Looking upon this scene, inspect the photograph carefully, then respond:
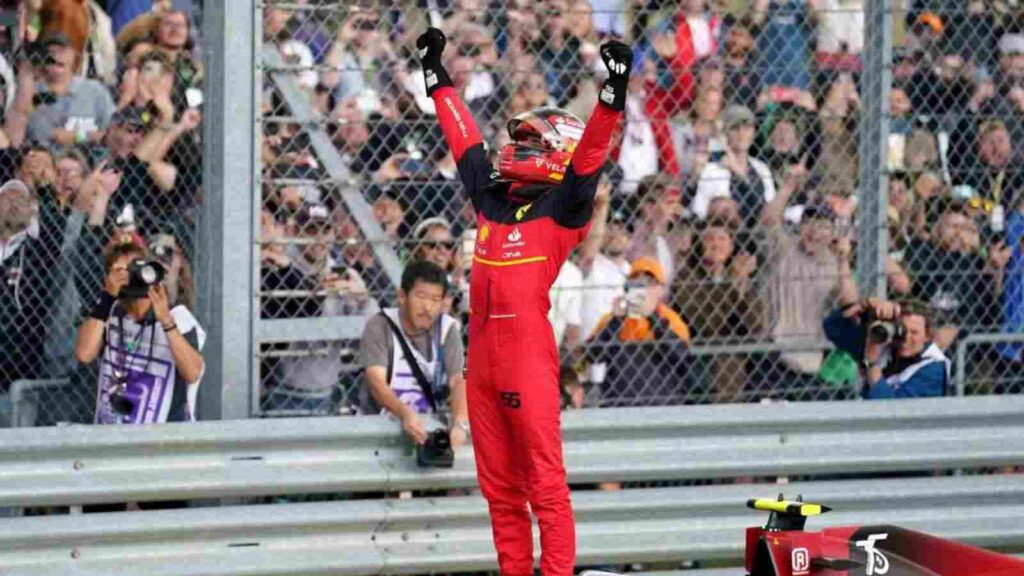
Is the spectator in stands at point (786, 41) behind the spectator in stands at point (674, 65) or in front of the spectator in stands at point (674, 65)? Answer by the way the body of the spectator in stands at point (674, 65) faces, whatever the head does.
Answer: behind

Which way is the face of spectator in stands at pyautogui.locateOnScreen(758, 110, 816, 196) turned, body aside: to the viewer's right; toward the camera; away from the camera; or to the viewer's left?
toward the camera

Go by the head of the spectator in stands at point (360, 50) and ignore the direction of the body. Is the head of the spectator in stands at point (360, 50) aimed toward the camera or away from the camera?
toward the camera

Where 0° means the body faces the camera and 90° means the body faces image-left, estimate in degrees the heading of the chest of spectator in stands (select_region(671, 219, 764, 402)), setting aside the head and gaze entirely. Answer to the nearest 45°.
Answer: approximately 0°

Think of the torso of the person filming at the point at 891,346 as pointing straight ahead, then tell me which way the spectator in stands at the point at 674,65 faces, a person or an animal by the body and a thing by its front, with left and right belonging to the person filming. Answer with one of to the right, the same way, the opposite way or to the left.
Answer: the same way

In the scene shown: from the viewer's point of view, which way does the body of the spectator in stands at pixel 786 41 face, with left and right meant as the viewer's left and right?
facing the viewer

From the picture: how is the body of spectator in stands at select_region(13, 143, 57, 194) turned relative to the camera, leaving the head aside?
toward the camera

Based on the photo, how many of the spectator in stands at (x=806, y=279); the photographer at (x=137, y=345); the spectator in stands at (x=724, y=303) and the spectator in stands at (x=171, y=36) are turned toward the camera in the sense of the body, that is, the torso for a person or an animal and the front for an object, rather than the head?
4

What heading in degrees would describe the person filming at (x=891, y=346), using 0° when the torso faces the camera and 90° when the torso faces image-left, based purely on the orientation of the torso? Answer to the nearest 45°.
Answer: approximately 45°

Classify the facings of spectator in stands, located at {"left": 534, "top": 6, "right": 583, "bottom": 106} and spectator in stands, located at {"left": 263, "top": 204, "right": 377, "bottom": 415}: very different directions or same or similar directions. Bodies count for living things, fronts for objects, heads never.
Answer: same or similar directions

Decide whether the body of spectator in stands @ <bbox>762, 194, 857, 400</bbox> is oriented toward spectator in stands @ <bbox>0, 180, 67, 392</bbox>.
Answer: no

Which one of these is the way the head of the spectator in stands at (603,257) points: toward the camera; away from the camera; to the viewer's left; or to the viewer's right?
toward the camera

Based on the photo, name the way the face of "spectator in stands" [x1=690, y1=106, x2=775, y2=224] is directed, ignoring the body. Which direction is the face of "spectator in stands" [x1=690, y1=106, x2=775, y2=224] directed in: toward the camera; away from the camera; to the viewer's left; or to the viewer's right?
toward the camera

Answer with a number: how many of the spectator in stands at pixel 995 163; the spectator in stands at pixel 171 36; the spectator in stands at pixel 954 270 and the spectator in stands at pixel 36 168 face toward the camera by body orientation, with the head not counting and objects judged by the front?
4

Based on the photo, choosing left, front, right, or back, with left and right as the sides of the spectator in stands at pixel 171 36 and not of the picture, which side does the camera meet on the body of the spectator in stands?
front
